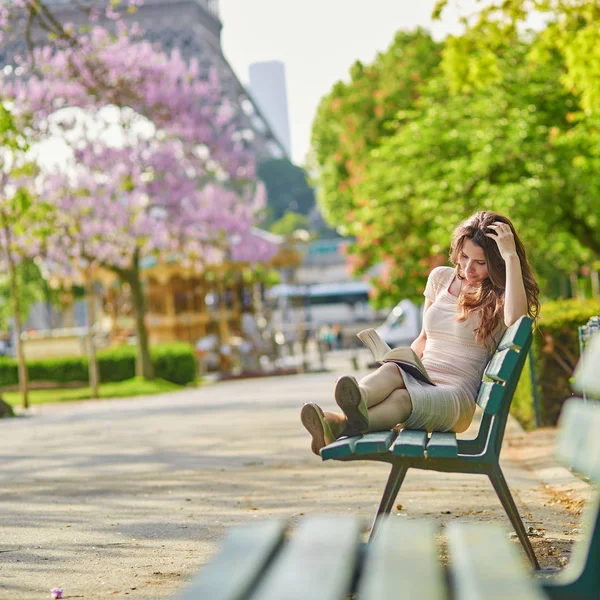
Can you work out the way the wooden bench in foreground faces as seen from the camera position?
facing to the left of the viewer

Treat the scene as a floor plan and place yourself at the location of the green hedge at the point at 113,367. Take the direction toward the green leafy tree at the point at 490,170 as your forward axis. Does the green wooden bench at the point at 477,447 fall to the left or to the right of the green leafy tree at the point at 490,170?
right

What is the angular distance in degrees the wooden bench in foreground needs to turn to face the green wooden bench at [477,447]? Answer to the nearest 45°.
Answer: approximately 90° to its right

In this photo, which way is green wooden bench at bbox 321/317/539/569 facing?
to the viewer's left

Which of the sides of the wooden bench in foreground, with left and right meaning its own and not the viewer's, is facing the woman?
right

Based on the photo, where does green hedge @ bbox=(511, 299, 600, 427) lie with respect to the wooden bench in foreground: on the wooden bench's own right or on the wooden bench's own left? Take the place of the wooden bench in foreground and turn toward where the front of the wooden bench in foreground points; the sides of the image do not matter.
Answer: on the wooden bench's own right

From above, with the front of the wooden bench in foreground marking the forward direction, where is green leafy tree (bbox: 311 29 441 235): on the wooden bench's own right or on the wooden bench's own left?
on the wooden bench's own right

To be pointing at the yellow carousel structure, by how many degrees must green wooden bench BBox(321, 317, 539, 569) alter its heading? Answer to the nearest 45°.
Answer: approximately 90° to its right

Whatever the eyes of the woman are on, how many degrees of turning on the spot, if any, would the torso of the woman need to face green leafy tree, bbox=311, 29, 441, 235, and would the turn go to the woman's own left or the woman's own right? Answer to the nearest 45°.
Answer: approximately 135° to the woman's own right

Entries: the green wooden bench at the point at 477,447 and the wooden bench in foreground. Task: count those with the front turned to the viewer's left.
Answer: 2
